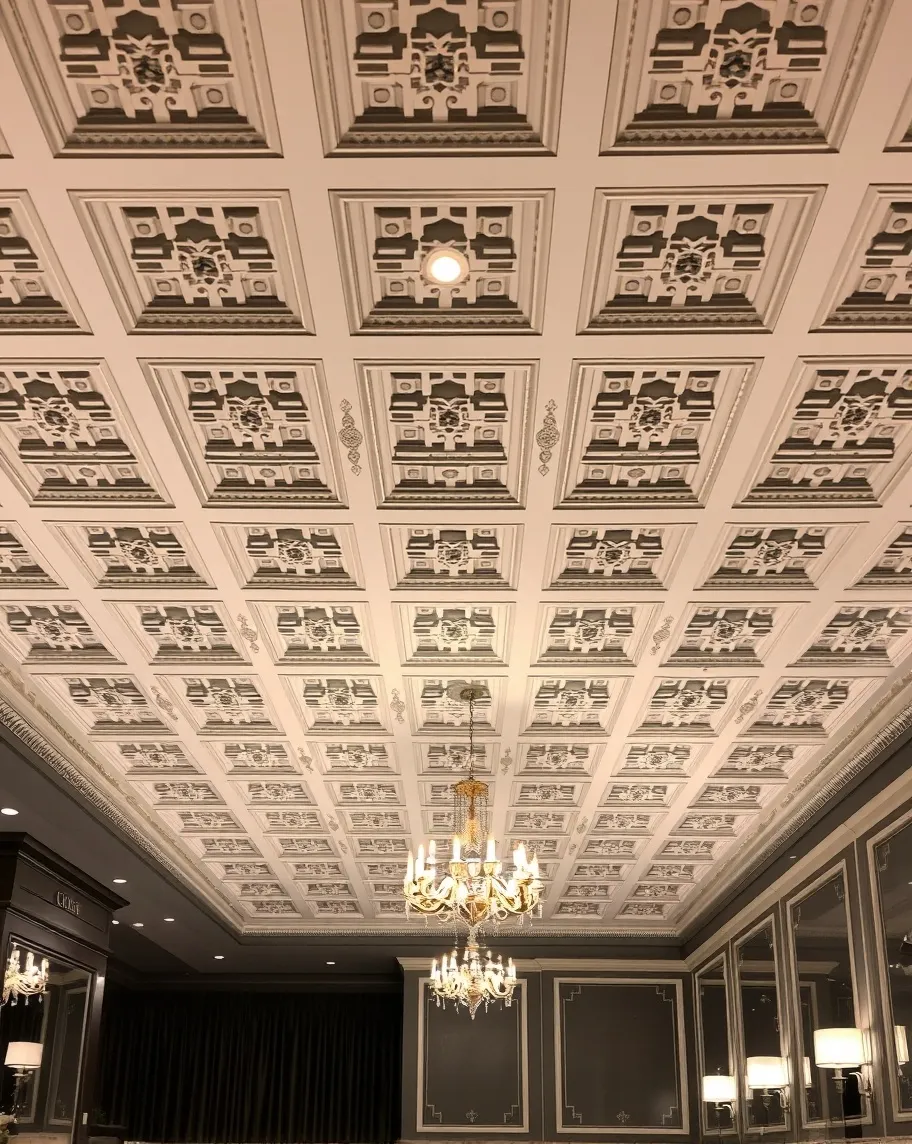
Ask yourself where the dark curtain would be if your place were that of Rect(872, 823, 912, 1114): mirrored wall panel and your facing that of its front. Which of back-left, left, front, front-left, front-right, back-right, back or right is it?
right

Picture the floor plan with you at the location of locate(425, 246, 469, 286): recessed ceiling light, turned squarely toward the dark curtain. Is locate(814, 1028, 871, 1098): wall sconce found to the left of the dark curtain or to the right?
right

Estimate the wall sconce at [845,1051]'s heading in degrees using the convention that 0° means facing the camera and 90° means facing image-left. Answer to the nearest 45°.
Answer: approximately 90°

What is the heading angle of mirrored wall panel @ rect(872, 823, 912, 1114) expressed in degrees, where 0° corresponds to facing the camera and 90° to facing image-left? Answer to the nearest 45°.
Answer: approximately 45°

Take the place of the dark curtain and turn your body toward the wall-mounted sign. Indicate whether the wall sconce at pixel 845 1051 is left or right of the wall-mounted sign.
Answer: left

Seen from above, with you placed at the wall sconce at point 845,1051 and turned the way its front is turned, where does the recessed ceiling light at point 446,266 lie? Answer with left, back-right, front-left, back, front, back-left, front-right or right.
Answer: left

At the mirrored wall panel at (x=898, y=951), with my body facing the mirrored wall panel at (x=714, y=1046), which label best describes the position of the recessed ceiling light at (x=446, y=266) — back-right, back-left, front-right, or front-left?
back-left

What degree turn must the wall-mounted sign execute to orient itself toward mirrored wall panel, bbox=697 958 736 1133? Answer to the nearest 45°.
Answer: approximately 45° to its left

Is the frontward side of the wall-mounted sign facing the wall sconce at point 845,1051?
yes

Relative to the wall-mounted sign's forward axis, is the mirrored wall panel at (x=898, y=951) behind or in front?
in front
